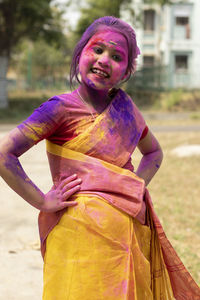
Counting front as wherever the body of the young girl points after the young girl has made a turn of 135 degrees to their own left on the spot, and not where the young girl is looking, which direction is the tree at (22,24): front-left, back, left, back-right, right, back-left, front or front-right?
front

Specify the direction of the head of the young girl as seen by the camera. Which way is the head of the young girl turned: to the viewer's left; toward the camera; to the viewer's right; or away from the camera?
toward the camera

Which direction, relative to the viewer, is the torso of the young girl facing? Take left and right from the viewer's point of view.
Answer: facing the viewer and to the right of the viewer

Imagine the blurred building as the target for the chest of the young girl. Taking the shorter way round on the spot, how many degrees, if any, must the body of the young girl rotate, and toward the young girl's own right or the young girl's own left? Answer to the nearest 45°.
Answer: approximately 135° to the young girl's own left
